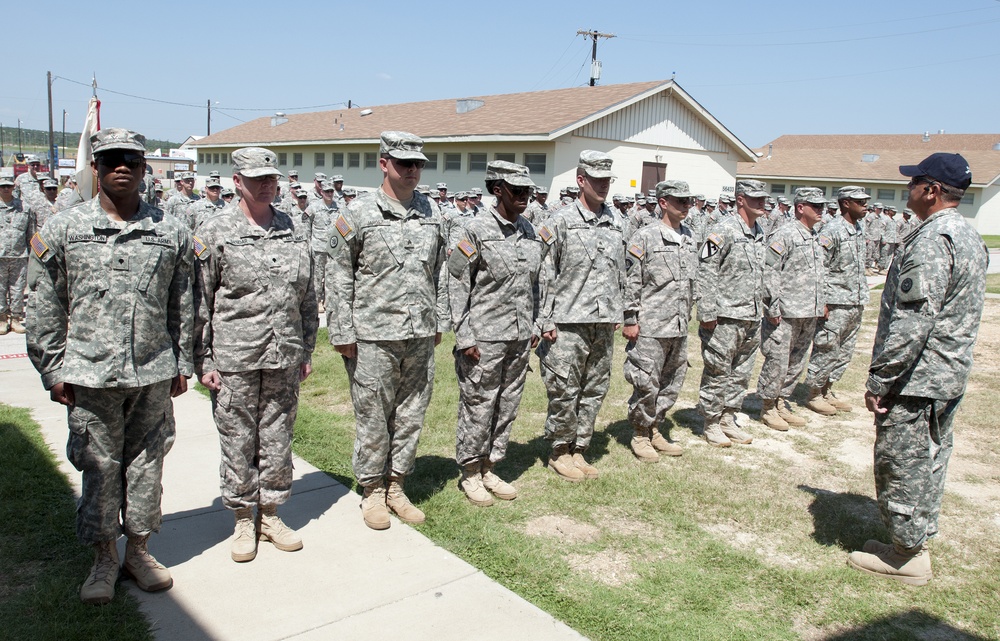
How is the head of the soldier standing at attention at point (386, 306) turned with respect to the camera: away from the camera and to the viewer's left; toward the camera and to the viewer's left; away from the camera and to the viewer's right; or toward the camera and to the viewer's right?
toward the camera and to the viewer's right

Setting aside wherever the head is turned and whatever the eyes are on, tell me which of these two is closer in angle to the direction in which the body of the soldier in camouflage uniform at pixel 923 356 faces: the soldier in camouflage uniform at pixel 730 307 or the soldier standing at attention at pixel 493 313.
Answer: the soldier standing at attention

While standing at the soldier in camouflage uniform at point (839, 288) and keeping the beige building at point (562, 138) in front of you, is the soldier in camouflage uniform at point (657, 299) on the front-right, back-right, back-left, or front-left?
back-left

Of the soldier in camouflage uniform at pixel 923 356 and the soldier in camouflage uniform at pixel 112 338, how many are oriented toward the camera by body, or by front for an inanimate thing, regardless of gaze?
1

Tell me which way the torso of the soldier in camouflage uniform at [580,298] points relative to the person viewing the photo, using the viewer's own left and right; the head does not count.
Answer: facing the viewer and to the right of the viewer

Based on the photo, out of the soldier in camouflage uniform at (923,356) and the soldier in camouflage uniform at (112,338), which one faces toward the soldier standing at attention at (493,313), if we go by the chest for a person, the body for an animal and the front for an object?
the soldier in camouflage uniform at (923,356)

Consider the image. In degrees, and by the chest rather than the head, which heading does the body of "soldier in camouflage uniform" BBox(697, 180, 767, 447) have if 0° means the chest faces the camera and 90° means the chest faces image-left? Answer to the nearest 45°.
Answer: approximately 315°

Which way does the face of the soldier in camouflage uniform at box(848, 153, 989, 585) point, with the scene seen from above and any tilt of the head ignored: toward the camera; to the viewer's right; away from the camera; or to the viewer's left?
to the viewer's left

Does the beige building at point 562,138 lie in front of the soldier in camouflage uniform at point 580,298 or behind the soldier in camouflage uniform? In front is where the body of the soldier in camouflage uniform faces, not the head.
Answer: behind

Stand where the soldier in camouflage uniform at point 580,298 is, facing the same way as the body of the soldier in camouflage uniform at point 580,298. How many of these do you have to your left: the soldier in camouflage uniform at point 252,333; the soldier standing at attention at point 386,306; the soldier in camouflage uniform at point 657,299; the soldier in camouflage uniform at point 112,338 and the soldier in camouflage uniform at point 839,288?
2

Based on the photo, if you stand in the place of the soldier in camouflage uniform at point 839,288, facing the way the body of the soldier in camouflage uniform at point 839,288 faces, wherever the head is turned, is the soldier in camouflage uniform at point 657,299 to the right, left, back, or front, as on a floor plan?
right

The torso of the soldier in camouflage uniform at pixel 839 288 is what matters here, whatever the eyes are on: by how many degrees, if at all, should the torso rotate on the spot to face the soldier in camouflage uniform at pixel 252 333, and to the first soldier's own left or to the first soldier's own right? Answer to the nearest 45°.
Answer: approximately 90° to the first soldier's own right
